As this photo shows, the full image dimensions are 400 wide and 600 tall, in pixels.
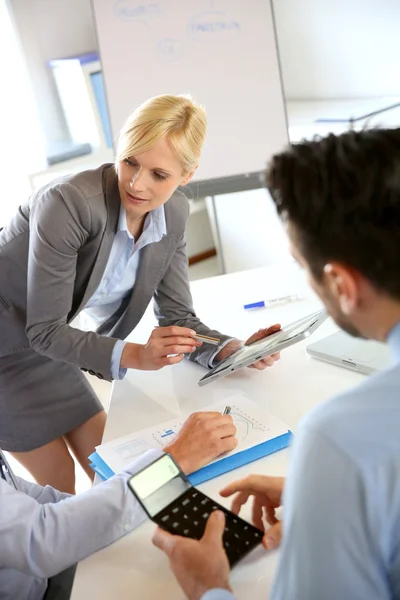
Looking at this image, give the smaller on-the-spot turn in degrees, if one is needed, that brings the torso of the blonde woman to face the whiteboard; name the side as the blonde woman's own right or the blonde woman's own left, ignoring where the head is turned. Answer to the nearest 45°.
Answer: approximately 90° to the blonde woman's own left

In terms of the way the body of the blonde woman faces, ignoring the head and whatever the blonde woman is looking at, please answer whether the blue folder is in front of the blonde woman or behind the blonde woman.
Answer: in front

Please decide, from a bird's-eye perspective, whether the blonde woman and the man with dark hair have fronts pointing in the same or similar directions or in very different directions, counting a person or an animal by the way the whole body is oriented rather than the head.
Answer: very different directions

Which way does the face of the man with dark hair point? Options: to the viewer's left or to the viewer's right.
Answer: to the viewer's left

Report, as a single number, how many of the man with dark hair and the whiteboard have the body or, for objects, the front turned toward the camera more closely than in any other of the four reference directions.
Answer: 1

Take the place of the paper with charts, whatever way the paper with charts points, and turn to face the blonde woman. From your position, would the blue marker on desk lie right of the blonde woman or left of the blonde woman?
right

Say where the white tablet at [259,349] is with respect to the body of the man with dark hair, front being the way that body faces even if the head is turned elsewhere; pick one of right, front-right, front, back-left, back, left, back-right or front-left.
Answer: front-right

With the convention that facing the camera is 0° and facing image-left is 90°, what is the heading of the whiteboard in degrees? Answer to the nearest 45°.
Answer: approximately 0°

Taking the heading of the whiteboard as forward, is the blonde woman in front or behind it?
in front

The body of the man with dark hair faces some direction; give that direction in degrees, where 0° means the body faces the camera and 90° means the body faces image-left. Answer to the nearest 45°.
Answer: approximately 135°

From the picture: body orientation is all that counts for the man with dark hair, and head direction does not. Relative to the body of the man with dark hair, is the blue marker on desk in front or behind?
in front
